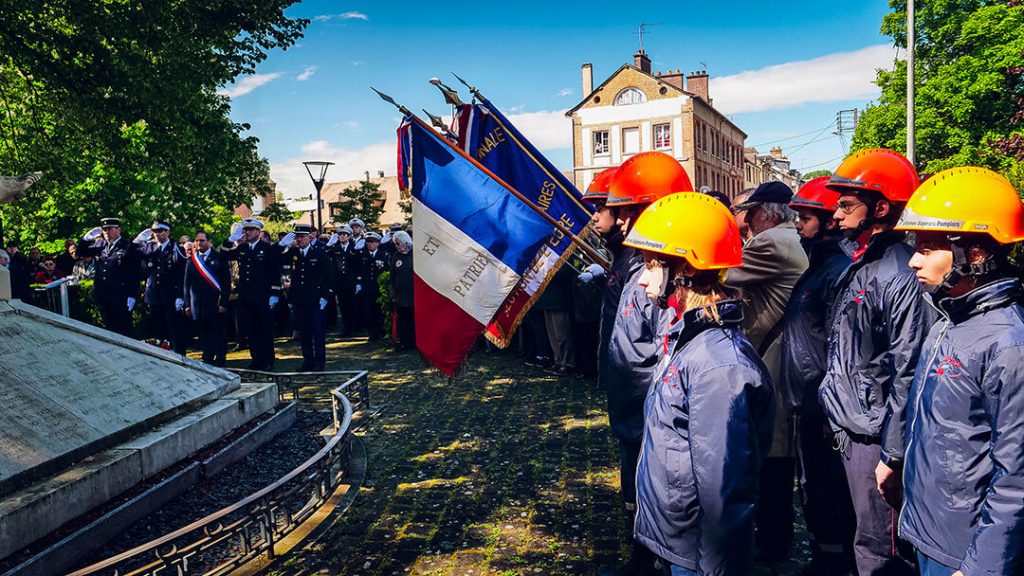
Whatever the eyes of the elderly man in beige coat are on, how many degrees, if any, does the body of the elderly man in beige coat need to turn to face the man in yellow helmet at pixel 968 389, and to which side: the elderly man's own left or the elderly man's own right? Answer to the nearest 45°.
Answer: approximately 90° to the elderly man's own left

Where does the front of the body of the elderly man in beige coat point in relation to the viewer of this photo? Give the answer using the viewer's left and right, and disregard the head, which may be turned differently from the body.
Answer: facing to the left of the viewer

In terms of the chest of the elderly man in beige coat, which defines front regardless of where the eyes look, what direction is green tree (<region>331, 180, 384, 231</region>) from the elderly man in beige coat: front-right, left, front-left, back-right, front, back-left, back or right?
front-right

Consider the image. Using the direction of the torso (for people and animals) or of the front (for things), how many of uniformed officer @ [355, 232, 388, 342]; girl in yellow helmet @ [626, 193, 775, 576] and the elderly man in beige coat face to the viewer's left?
2

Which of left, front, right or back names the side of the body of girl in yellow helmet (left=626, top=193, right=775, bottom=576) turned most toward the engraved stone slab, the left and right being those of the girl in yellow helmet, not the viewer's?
front

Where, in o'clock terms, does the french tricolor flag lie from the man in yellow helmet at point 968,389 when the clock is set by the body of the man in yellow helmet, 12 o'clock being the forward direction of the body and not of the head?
The french tricolor flag is roughly at 2 o'clock from the man in yellow helmet.

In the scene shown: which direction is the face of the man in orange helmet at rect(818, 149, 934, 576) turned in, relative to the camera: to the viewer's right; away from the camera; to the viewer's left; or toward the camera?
to the viewer's left

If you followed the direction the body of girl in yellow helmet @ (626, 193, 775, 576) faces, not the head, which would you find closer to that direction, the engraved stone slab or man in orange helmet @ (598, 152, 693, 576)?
the engraved stone slab

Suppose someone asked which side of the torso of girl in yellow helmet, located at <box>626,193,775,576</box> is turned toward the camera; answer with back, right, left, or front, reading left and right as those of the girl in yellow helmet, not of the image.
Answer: left

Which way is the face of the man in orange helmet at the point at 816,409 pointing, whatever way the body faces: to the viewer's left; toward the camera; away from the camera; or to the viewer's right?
to the viewer's left

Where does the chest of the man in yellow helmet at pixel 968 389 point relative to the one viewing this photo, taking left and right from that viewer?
facing the viewer and to the left of the viewer
